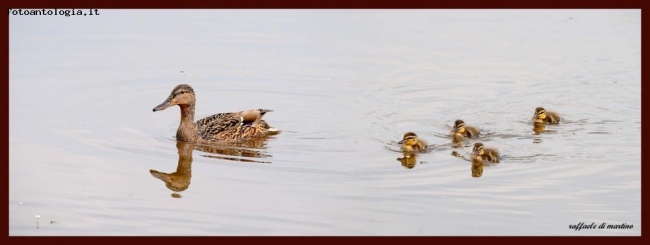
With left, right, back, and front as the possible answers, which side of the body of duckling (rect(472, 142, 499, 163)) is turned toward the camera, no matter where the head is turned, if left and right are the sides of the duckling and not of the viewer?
left

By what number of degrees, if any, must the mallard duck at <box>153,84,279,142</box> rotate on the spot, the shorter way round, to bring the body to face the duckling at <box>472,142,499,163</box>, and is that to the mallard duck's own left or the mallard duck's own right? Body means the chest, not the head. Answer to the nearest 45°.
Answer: approximately 135° to the mallard duck's own left

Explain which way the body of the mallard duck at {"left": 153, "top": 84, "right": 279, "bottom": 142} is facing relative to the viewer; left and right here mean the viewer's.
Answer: facing to the left of the viewer

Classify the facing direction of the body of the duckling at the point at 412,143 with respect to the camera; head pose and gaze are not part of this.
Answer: to the viewer's left

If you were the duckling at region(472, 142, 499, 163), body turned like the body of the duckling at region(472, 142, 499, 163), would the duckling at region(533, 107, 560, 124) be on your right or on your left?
on your right
